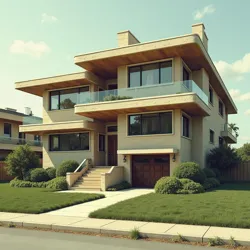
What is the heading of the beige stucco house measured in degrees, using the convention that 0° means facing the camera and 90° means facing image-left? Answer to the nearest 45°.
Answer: approximately 45°

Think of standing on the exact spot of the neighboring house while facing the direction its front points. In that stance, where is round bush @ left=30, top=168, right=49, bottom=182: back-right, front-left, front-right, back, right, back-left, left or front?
front-right

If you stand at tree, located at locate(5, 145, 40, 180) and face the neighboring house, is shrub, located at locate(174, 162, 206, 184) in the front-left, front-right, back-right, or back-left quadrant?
back-right

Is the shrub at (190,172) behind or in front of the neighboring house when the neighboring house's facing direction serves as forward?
in front

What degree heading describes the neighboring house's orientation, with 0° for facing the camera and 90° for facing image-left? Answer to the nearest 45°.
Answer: approximately 315°

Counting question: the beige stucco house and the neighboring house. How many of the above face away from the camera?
0

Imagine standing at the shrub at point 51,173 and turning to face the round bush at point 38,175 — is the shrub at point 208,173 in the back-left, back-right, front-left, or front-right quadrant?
back-left
